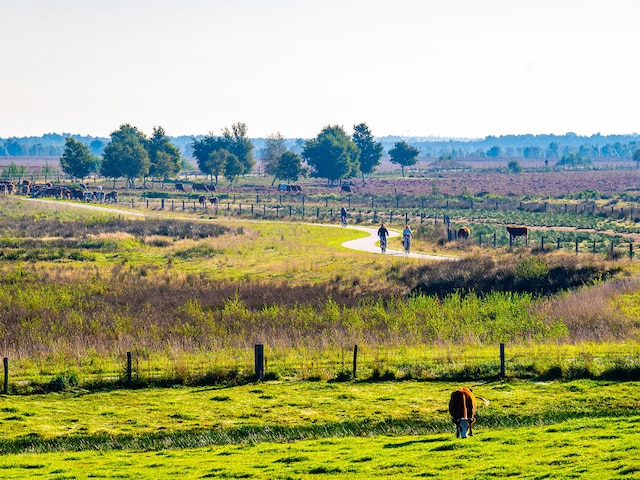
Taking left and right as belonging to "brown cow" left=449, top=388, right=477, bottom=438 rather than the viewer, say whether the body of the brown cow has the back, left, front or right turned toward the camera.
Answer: front

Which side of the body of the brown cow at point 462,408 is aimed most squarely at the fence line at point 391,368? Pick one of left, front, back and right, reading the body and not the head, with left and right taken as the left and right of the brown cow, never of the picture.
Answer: back

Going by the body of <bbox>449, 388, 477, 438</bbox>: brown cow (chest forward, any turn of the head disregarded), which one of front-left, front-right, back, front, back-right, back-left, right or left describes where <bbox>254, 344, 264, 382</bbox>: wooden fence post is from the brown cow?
back-right
